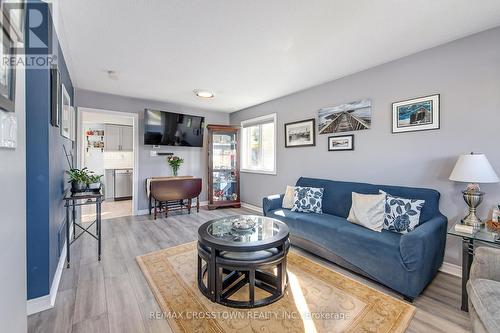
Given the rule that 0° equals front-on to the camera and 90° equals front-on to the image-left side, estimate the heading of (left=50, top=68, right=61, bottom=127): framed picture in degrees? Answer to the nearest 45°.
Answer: approximately 270°

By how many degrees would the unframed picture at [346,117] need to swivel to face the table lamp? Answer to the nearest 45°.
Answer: approximately 90° to its left

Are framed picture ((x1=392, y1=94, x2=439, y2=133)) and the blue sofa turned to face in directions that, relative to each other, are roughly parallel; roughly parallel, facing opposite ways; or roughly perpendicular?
roughly parallel

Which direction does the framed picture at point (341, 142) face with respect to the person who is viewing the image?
facing the viewer and to the left of the viewer

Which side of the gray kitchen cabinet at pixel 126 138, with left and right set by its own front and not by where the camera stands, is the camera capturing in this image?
front

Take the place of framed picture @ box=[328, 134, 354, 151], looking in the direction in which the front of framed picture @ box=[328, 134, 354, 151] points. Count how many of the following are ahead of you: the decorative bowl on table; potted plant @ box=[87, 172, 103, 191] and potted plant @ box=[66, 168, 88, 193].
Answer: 3

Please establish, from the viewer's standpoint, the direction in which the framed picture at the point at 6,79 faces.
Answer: facing to the right of the viewer

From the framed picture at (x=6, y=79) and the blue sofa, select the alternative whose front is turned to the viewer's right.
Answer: the framed picture

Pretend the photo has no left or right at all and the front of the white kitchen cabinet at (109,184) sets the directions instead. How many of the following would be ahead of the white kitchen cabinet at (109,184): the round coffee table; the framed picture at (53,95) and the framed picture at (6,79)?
3

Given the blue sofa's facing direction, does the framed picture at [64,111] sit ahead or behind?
ahead

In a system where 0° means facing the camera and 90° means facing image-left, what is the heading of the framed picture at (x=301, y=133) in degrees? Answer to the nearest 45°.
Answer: approximately 45°

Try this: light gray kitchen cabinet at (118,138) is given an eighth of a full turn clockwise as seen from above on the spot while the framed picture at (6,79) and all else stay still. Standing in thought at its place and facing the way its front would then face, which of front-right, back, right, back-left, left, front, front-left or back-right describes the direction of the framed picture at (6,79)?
front-left

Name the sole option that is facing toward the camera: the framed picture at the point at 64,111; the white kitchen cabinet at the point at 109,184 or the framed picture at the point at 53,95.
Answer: the white kitchen cabinet

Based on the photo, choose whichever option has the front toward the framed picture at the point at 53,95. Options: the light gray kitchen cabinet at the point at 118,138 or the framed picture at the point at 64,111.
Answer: the light gray kitchen cabinet

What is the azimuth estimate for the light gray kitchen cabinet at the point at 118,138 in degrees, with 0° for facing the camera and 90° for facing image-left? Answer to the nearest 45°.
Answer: approximately 0°

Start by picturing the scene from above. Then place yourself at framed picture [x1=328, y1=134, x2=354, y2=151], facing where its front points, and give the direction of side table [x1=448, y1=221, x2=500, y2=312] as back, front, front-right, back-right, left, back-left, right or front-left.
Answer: left

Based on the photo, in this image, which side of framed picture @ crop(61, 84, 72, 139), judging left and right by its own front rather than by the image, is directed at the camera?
right

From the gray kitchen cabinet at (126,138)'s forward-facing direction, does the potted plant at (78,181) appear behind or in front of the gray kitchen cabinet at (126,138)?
in front

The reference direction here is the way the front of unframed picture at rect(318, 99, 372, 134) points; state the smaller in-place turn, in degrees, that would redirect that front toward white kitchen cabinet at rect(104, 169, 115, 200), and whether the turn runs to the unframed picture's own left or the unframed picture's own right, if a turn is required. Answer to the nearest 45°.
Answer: approximately 45° to the unframed picture's own right
